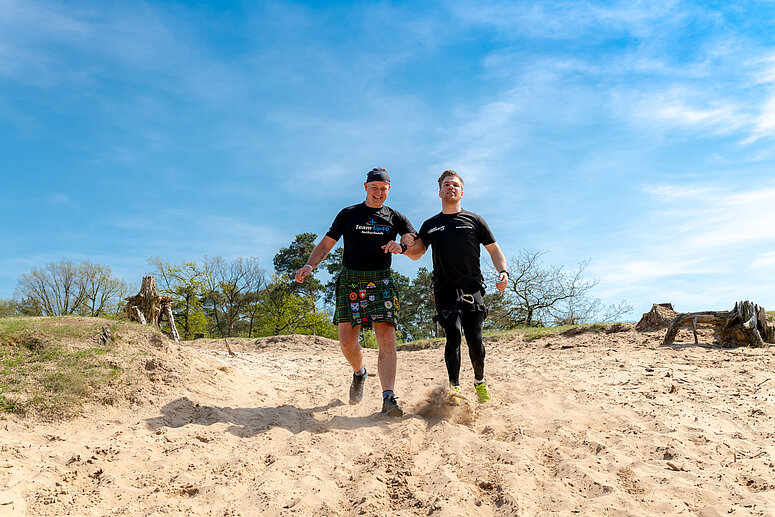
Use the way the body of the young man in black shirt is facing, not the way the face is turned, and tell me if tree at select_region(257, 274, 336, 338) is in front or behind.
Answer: behind

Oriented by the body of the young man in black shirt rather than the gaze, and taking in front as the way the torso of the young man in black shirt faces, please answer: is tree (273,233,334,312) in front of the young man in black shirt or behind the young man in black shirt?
behind

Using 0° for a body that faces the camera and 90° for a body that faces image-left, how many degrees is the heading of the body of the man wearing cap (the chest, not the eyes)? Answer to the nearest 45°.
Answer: approximately 0°

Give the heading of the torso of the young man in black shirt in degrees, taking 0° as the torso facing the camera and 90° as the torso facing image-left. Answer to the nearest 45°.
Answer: approximately 0°

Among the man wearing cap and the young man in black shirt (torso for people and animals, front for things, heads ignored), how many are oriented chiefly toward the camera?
2

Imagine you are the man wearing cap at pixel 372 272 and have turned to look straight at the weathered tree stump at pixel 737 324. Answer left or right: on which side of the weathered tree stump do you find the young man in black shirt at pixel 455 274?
right

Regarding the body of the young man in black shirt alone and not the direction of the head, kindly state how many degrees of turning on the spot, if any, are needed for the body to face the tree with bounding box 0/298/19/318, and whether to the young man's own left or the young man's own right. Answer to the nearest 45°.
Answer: approximately 135° to the young man's own right

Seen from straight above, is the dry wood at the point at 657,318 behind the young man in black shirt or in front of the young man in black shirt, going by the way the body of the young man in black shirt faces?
behind

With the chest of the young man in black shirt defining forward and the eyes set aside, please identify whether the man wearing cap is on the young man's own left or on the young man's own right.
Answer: on the young man's own right

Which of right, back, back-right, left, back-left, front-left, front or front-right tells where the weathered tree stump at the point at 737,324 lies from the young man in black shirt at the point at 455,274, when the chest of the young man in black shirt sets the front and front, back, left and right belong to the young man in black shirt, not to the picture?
back-left
